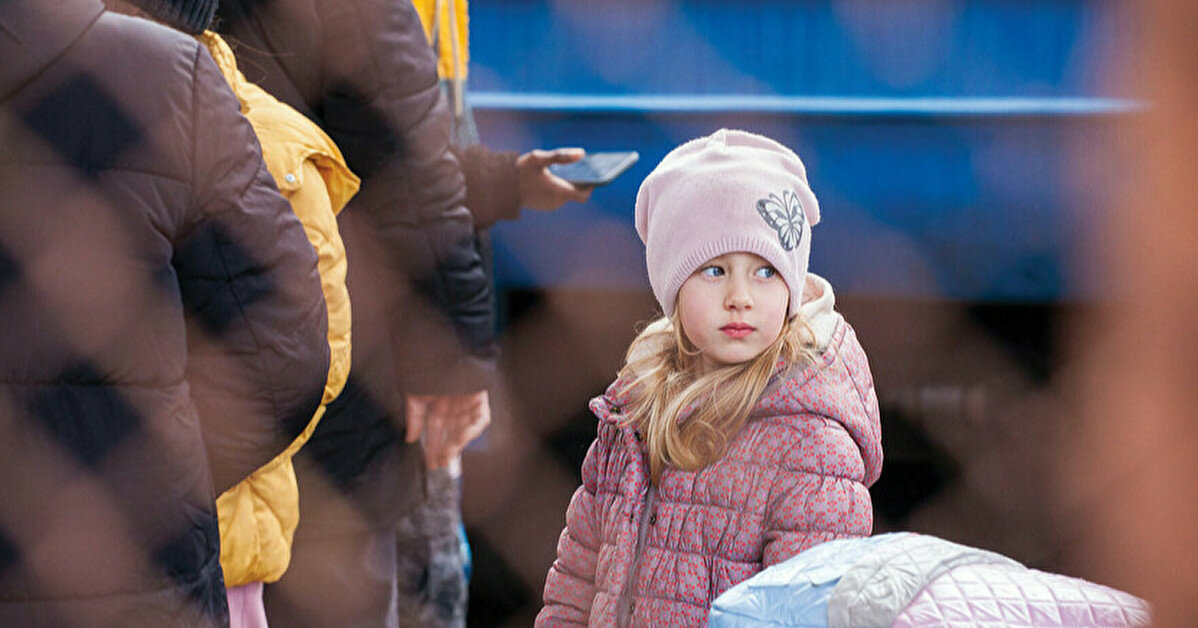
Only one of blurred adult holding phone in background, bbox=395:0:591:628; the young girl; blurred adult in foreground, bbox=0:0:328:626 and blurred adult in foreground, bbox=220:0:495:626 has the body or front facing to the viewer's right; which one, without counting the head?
blurred adult holding phone in background, bbox=395:0:591:628

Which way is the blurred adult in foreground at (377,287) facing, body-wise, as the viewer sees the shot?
away from the camera

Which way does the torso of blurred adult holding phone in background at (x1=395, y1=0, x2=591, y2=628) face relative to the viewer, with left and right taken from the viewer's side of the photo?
facing to the right of the viewer

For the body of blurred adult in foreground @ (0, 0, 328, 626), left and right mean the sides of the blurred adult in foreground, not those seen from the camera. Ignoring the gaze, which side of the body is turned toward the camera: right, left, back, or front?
back

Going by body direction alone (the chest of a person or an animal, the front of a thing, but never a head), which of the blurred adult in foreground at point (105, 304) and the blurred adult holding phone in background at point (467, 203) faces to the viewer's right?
the blurred adult holding phone in background at point (467, 203)

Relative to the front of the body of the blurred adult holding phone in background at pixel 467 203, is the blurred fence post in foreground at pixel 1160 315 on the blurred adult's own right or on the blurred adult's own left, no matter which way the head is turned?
on the blurred adult's own right
